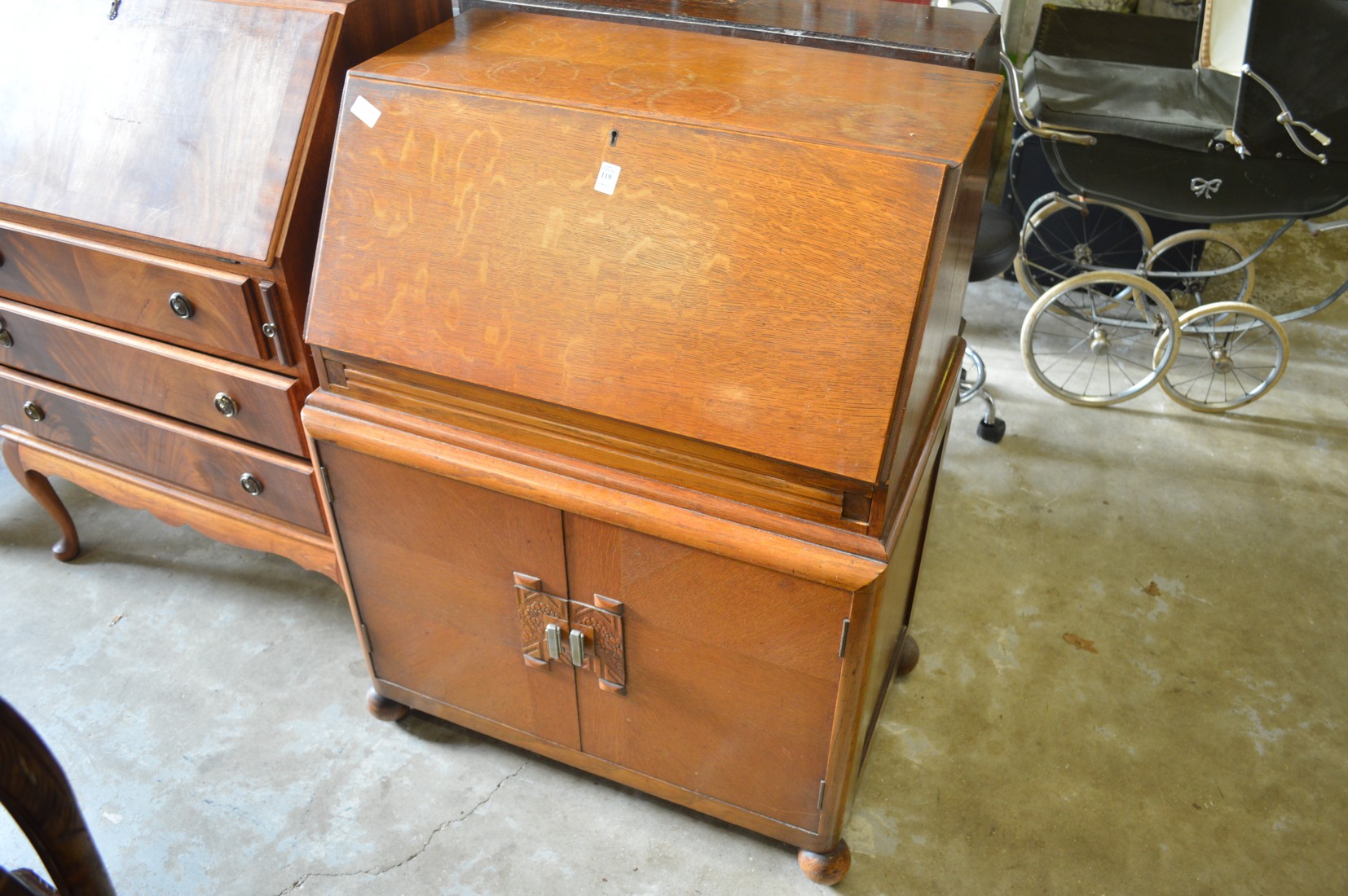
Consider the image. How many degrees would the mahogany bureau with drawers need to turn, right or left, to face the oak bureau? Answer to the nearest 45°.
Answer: approximately 90° to its left

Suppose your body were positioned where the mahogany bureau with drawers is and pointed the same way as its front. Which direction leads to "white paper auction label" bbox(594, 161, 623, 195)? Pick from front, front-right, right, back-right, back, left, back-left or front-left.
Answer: left

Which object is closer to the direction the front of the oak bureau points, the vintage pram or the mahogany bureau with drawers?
the mahogany bureau with drawers

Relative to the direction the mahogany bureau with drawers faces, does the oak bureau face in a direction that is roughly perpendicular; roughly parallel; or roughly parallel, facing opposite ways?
roughly parallel

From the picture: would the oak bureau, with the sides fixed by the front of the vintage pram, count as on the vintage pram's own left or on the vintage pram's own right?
on the vintage pram's own right

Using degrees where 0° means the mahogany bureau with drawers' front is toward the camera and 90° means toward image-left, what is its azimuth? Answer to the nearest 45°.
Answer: approximately 45°

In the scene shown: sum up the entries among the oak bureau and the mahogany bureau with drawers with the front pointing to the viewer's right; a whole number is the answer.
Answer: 0

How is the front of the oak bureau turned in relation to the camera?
facing the viewer and to the left of the viewer
